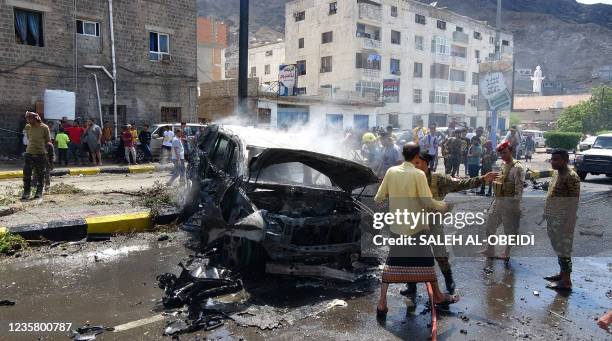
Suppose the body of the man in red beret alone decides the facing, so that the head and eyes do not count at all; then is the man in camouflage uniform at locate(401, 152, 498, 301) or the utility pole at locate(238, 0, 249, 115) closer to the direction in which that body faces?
the man in camouflage uniform

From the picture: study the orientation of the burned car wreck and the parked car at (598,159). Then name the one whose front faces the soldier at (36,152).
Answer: the parked car

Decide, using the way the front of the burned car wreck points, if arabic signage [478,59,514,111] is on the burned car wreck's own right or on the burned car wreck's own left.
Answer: on the burned car wreck's own left

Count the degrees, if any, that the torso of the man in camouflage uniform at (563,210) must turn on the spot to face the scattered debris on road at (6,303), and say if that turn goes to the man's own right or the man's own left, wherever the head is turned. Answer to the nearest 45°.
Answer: approximately 45° to the man's own left

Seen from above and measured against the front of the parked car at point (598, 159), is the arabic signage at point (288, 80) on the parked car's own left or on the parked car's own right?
on the parked car's own right

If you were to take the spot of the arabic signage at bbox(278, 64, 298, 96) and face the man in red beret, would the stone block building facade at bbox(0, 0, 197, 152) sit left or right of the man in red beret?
right

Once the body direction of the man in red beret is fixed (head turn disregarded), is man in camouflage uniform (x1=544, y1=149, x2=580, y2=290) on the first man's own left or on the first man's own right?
on the first man's own left

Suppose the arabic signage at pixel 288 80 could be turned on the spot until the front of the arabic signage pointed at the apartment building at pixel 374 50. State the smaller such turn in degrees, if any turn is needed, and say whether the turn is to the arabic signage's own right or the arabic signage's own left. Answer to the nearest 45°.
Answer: approximately 135° to the arabic signage's own left

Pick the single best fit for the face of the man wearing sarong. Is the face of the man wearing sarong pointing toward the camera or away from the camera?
away from the camera

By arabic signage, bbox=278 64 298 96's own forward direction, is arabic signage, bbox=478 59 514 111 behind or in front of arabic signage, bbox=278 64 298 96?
in front

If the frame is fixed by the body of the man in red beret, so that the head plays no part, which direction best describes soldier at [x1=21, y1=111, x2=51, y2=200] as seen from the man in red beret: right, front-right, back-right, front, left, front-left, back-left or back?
front-right

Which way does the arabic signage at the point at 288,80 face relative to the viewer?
toward the camera

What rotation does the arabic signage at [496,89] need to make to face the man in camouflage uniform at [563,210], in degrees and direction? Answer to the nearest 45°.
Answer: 0° — it already faces them

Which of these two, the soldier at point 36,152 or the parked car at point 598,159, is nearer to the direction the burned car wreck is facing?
the parked car

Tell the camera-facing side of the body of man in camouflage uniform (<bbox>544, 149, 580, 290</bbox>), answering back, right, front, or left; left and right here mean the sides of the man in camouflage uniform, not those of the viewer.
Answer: left

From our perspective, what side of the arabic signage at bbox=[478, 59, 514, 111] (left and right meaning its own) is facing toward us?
front

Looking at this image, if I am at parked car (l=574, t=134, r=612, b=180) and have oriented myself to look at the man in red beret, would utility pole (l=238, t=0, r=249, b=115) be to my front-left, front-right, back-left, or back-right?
front-right

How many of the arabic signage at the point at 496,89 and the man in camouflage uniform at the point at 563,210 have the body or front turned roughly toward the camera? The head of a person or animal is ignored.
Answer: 1

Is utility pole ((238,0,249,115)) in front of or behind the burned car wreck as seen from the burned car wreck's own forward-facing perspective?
behind
